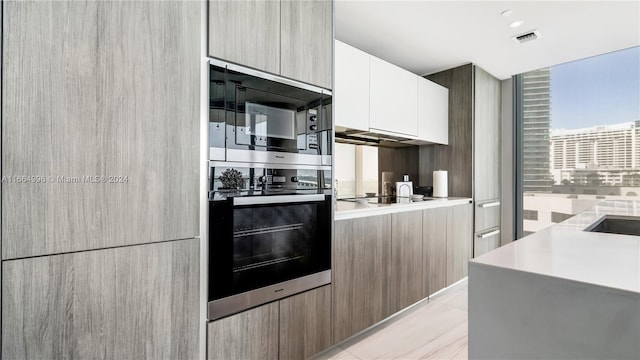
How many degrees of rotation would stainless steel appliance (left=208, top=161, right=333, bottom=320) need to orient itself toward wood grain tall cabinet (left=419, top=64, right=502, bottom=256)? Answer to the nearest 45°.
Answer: approximately 90° to its left

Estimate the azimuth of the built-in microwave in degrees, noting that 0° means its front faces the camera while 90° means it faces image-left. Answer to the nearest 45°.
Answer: approximately 315°

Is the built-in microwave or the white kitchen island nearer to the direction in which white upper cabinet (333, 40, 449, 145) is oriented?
the white kitchen island

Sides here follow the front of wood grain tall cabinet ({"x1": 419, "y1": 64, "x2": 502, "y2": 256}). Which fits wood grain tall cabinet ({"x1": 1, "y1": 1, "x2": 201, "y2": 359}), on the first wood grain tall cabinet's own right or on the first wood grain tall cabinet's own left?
on the first wood grain tall cabinet's own right

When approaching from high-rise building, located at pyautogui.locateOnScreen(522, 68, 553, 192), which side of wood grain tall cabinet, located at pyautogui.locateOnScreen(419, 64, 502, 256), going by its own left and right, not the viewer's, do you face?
left

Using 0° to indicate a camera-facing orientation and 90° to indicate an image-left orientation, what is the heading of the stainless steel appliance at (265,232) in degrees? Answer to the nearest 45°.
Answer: approximately 315°

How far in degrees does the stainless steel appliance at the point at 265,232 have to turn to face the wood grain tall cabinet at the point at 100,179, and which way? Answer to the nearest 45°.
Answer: approximately 90° to its right

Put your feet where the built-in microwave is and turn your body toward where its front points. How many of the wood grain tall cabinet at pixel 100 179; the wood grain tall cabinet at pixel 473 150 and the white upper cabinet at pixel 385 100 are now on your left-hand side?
2

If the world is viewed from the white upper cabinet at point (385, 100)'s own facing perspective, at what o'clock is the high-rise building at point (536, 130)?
The high-rise building is roughly at 9 o'clock from the white upper cabinet.

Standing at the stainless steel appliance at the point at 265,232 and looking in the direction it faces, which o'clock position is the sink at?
The sink is roughly at 11 o'clock from the stainless steel appliance.
